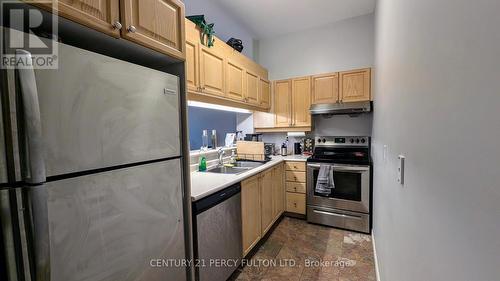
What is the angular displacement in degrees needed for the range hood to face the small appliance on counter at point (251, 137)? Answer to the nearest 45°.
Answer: approximately 90° to its right

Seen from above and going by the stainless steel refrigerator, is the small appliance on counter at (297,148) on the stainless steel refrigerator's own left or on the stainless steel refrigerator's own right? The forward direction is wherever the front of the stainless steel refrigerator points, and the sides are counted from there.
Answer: on the stainless steel refrigerator's own left

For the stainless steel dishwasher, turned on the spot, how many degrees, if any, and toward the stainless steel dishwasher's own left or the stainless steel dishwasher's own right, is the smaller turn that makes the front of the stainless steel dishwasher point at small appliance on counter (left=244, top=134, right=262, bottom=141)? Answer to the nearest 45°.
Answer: approximately 135° to the stainless steel dishwasher's own left

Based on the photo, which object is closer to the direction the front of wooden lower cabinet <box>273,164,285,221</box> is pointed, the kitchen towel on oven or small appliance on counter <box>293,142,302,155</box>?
the kitchen towel on oven

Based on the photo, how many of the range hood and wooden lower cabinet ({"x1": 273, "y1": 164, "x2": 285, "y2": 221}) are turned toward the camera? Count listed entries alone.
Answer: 1

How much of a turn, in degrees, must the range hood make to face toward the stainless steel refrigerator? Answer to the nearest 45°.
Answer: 0° — it already faces it

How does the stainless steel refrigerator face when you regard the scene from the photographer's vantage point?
facing the viewer and to the right of the viewer

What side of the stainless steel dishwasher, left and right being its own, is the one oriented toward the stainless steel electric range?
left

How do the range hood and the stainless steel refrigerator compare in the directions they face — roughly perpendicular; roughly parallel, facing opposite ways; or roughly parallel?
roughly perpendicular

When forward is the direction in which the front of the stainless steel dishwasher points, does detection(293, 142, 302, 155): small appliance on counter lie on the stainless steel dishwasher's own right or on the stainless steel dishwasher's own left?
on the stainless steel dishwasher's own left

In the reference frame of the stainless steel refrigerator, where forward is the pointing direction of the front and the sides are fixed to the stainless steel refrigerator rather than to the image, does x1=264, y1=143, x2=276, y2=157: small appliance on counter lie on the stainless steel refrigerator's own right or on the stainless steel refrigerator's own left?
on the stainless steel refrigerator's own left

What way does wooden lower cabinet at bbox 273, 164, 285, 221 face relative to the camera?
to the viewer's right

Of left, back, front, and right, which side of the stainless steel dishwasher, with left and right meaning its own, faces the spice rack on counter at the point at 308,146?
left

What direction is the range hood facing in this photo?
toward the camera

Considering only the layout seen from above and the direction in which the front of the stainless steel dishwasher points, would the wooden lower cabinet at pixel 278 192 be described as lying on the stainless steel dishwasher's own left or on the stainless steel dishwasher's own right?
on the stainless steel dishwasher's own left

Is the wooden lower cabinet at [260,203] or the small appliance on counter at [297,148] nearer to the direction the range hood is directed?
the wooden lower cabinet
